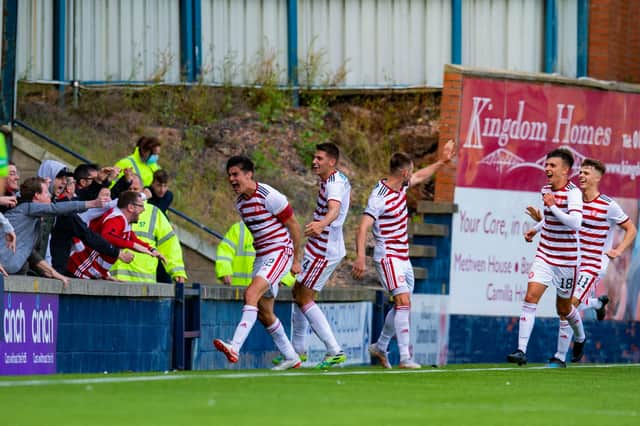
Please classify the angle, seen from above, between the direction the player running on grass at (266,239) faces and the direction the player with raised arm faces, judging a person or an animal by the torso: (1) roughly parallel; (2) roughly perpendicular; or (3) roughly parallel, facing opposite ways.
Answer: roughly perpendicular

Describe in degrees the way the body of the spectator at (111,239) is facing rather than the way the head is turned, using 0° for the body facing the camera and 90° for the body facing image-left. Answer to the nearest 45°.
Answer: approximately 270°

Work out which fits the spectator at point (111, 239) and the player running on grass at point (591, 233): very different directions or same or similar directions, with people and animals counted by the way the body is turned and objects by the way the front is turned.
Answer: very different directions

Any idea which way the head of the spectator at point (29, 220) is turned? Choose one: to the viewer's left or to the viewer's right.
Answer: to the viewer's right

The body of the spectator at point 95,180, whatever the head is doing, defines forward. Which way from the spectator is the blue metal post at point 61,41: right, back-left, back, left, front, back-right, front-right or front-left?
left

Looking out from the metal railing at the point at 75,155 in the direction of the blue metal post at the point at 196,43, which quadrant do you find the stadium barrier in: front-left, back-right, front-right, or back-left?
back-right

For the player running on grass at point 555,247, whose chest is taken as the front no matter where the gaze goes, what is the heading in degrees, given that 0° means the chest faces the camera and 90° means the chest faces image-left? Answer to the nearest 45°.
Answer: approximately 45°

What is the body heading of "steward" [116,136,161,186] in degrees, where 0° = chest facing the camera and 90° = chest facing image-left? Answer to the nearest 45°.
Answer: approximately 315°

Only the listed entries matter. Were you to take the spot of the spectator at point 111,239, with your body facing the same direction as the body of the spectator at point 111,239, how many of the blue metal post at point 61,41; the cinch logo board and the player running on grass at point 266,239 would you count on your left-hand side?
1

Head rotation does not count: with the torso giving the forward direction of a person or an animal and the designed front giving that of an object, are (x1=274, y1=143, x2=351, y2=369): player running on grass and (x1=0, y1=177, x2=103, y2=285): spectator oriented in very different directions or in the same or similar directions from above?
very different directions

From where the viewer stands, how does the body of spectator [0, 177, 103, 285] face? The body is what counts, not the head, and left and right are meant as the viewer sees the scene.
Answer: facing to the right of the viewer
